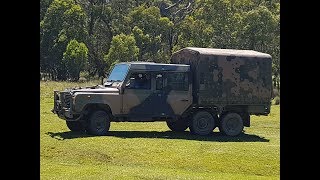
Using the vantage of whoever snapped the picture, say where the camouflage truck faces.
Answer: facing the viewer and to the left of the viewer

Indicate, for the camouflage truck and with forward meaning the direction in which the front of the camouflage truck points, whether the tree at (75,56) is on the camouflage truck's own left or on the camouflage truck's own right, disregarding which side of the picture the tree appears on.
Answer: on the camouflage truck's own right

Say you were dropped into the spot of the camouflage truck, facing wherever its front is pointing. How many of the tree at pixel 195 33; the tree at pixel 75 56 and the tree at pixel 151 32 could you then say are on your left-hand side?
0

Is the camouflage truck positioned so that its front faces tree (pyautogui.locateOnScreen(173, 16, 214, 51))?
no

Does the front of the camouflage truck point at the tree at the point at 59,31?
no

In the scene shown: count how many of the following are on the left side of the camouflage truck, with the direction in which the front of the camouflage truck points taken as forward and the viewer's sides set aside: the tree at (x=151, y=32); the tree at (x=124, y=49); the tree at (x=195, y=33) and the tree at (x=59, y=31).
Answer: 0

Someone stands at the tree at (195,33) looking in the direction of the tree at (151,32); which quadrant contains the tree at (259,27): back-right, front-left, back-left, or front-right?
back-right

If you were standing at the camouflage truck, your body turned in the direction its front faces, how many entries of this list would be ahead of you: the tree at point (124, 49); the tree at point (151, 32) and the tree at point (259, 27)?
0

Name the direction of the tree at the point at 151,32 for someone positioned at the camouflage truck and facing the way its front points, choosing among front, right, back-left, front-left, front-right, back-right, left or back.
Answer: back-right

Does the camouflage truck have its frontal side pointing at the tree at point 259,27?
no
